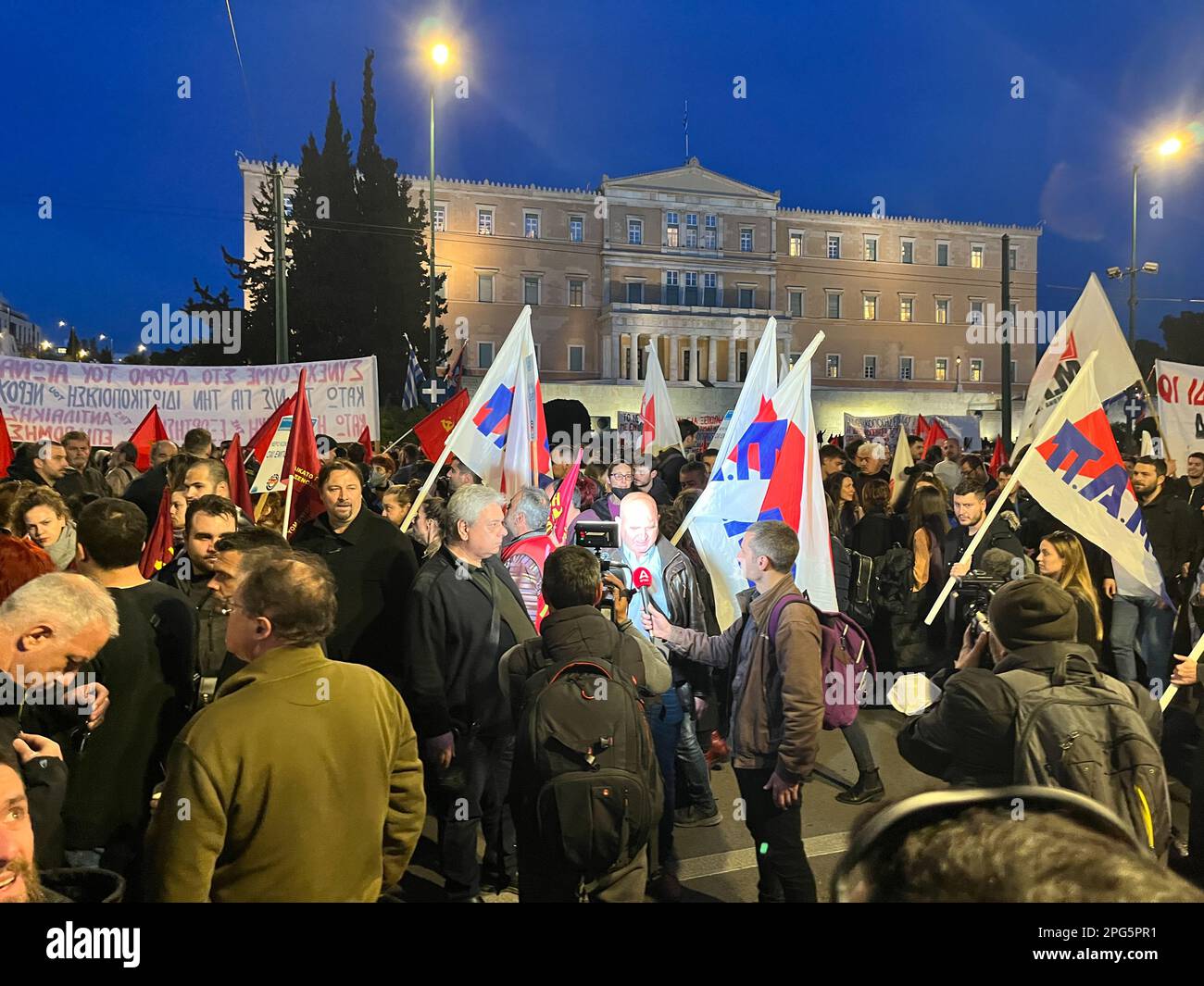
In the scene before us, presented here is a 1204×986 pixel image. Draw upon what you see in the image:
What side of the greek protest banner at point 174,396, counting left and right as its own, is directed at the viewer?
back

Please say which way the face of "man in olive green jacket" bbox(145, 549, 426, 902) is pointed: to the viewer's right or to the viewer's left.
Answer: to the viewer's left

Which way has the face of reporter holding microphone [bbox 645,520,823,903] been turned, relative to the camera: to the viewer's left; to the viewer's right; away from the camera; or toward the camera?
to the viewer's left

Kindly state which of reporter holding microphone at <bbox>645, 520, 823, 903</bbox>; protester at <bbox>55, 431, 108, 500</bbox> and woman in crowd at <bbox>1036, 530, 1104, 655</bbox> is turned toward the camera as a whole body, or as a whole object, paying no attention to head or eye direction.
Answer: protester at <bbox>55, 431, 108, 500</bbox>

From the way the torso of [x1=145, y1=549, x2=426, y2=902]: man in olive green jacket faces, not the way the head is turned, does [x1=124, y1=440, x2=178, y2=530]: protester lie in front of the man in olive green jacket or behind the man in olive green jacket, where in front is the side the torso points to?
in front

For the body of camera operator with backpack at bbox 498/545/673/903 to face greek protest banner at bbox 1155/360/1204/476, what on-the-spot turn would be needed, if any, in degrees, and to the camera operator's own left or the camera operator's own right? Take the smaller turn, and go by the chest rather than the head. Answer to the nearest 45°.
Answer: approximately 45° to the camera operator's own right

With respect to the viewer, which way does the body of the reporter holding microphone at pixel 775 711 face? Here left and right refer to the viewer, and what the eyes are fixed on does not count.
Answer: facing to the left of the viewer

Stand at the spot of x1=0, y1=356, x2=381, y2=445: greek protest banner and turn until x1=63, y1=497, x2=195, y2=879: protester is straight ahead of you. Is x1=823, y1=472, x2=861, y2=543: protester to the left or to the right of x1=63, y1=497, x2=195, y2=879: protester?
left

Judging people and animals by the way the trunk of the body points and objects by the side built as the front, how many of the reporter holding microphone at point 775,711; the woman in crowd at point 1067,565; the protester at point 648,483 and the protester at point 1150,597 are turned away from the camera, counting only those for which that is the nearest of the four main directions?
0

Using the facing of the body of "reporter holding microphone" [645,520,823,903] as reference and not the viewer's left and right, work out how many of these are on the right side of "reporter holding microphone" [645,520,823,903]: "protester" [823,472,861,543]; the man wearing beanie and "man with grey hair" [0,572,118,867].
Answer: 1

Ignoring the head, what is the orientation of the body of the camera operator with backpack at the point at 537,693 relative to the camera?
away from the camera

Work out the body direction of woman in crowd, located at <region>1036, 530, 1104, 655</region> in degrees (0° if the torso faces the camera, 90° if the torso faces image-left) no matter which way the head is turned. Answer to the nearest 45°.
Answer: approximately 90°

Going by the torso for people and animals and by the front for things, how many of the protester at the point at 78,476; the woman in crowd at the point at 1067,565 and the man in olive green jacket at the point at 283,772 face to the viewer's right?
0

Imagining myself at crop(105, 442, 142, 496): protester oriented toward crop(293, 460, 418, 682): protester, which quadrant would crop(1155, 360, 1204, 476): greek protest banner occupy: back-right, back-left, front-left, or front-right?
front-left
